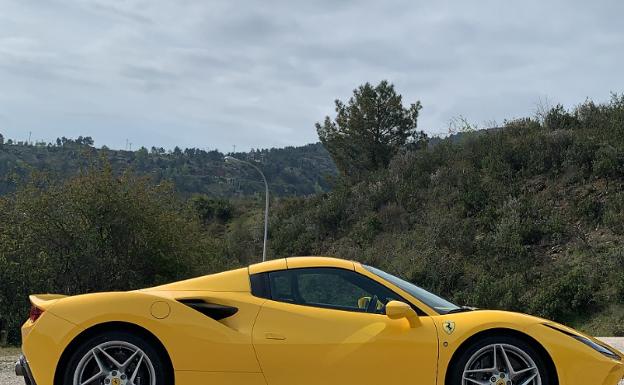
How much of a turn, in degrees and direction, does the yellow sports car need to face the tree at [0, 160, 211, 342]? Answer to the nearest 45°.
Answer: approximately 135° to its left

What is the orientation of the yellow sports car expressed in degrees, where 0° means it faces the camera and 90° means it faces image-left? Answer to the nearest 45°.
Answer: approximately 270°

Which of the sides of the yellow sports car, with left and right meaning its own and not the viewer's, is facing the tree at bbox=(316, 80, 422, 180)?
left
